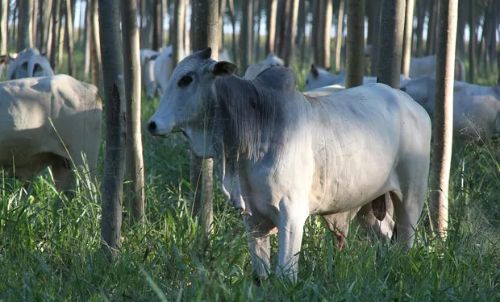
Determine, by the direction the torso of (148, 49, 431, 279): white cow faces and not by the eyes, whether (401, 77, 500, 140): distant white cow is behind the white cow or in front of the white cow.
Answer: behind

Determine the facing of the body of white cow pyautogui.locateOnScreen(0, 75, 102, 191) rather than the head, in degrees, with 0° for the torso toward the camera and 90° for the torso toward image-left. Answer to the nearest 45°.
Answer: approximately 90°

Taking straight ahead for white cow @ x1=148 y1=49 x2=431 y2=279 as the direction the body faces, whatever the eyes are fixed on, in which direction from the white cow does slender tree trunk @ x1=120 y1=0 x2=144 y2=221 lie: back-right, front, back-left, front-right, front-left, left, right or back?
right

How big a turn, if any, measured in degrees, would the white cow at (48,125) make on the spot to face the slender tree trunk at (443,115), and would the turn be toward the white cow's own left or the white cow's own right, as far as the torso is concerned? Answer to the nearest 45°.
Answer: approximately 135° to the white cow's own left

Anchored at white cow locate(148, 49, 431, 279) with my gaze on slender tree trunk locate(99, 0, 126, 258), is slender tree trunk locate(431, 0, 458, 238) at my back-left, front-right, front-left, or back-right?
back-right

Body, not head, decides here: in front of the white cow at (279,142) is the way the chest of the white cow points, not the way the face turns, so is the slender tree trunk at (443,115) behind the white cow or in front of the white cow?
behind

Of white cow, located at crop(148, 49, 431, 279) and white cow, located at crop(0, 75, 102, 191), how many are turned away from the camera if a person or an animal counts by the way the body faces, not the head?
0

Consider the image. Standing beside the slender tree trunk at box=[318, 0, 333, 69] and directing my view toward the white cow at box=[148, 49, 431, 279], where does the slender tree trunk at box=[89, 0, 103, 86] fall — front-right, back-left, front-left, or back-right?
front-right
